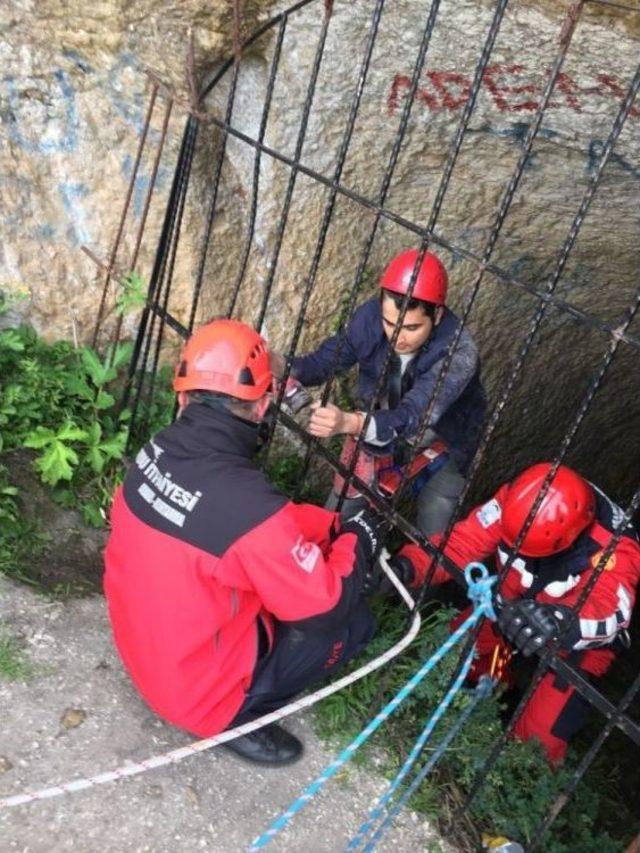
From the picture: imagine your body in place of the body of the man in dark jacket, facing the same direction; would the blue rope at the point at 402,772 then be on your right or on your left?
on your left

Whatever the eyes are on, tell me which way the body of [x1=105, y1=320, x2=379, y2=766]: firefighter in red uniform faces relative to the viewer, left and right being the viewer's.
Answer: facing away from the viewer and to the right of the viewer

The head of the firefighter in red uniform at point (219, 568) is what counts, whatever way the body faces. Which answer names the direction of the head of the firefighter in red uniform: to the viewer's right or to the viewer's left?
to the viewer's right

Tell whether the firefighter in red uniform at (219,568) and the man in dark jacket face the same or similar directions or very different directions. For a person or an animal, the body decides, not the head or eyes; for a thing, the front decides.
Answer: very different directions

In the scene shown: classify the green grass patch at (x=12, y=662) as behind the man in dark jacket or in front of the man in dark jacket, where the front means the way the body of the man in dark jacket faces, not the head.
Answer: in front

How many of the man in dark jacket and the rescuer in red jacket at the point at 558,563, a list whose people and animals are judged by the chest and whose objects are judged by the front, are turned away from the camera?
0

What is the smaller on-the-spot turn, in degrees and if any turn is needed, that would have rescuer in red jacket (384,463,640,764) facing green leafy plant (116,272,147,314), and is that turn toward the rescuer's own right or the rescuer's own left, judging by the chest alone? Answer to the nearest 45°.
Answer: approximately 45° to the rescuer's own right

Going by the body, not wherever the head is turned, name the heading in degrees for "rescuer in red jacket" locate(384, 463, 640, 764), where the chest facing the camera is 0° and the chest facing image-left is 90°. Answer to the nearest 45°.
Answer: approximately 45°

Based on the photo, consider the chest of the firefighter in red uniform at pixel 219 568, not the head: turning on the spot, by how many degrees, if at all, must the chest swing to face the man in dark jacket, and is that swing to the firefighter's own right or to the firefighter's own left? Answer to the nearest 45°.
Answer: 0° — they already face them

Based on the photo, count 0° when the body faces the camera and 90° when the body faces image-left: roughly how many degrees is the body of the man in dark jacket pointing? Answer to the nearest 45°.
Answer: approximately 45°
